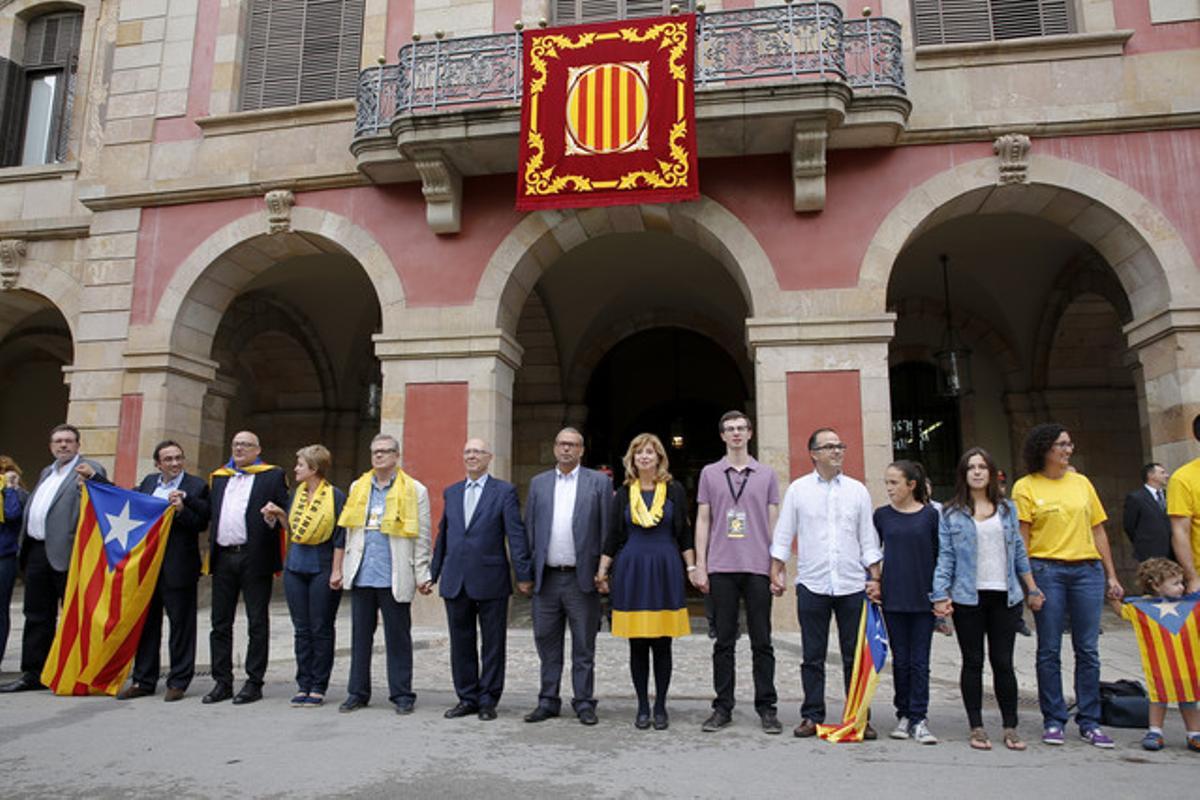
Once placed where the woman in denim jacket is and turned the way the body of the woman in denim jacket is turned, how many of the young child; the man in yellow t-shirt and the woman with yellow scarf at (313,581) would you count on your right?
1

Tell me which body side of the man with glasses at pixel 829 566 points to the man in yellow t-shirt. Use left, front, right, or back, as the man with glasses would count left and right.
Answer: left

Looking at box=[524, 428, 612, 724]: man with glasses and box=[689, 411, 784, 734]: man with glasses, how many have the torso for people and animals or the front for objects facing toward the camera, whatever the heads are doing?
2

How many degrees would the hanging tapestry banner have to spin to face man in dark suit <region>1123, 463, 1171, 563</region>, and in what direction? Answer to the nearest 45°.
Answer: approximately 90° to its left

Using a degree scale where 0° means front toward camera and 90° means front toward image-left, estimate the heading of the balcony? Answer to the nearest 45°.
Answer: approximately 0°

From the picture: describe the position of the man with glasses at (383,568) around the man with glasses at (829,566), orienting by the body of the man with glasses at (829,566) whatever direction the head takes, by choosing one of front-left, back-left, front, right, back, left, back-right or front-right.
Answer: right

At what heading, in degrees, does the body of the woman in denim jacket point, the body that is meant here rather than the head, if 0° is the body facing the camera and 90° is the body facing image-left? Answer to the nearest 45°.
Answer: approximately 0°
